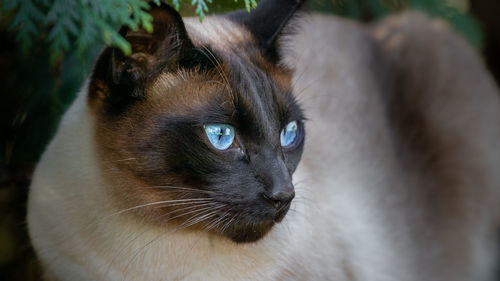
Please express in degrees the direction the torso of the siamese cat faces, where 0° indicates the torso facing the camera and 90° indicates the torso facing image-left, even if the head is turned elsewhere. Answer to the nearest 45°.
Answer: approximately 45°
